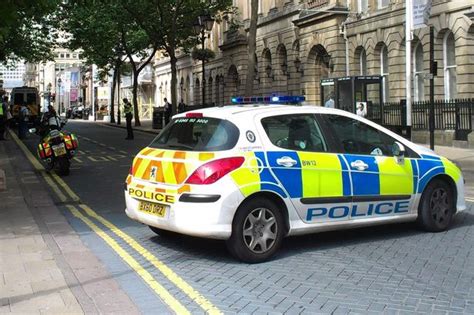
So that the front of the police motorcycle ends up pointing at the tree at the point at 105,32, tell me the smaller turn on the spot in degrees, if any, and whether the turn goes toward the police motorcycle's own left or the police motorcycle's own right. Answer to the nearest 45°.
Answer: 0° — it already faces it

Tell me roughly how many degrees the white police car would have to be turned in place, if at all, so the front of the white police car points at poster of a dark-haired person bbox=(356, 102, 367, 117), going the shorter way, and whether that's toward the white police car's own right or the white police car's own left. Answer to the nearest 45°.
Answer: approximately 45° to the white police car's own left

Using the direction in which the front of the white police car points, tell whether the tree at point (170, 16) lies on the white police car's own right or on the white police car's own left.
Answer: on the white police car's own left

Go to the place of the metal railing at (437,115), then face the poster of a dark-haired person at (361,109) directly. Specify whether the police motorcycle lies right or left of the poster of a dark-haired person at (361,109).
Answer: left

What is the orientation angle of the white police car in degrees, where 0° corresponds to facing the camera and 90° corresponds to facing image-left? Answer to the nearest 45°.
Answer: approximately 225°

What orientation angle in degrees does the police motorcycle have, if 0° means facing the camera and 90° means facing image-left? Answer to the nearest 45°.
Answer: approximately 180°

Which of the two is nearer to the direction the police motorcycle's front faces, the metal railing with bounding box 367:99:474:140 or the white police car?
the metal railing

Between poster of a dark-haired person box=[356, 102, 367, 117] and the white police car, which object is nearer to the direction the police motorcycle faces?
the poster of a dark-haired person

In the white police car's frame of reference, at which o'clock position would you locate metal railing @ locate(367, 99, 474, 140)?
The metal railing is roughly at 11 o'clock from the white police car.

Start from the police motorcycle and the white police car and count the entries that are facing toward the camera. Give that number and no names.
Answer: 0

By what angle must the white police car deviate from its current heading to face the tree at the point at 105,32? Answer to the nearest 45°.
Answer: approximately 45° to its left

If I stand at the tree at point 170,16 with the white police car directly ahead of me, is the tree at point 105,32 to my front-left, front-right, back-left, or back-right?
back-right
